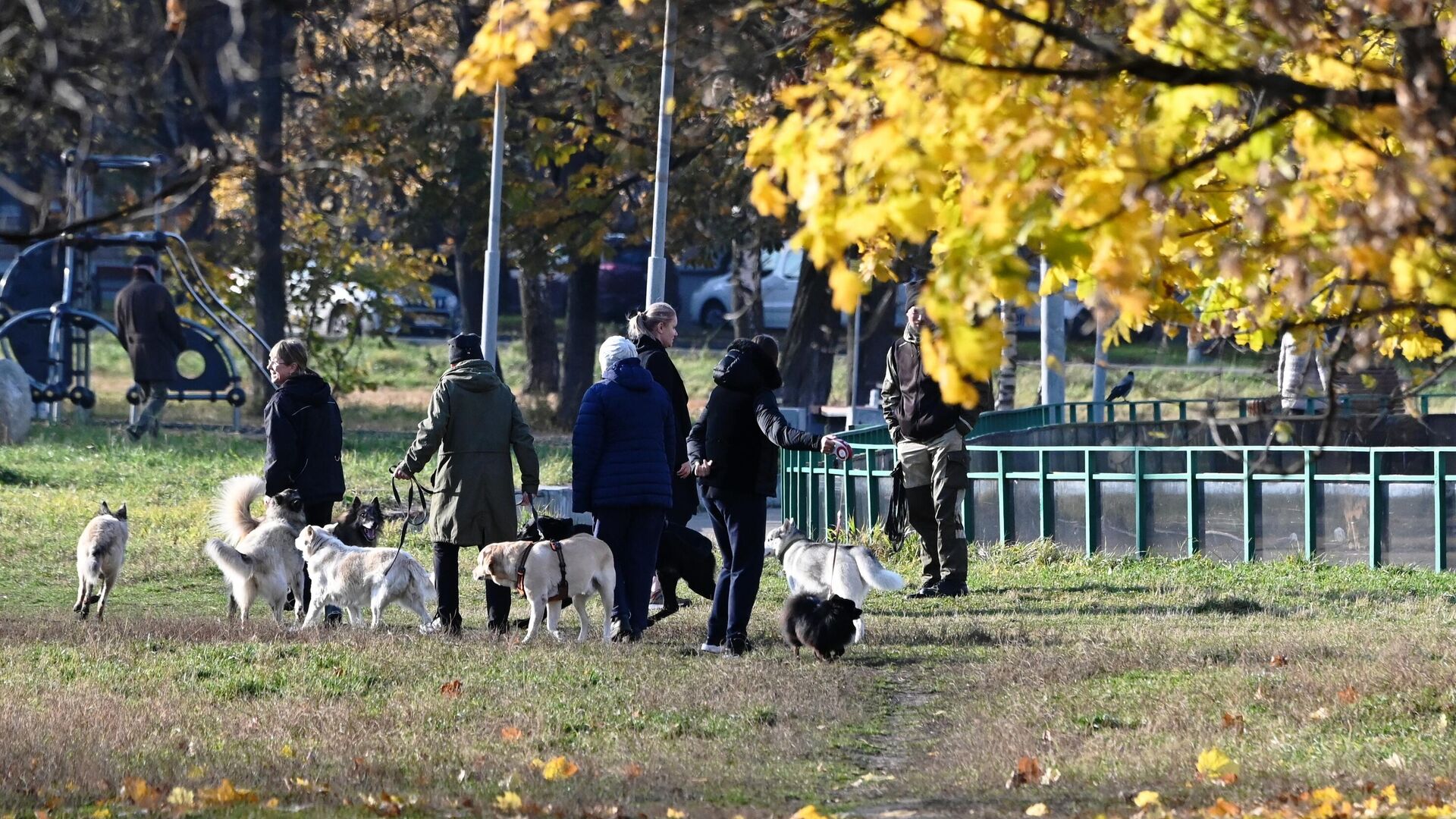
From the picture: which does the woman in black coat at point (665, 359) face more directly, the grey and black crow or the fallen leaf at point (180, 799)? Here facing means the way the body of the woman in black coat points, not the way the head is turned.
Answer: the grey and black crow

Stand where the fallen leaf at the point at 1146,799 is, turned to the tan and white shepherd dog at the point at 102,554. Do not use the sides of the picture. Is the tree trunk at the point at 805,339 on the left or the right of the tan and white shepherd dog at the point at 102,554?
right

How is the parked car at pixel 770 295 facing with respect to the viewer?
to the viewer's left

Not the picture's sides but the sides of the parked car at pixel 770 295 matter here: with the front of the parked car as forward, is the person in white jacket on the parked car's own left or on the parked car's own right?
on the parked car's own left

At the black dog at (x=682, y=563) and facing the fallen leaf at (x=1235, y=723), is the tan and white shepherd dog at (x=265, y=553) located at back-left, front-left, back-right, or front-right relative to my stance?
back-right

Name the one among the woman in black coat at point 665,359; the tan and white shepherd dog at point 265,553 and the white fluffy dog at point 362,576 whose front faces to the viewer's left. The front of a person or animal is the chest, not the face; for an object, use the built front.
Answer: the white fluffy dog

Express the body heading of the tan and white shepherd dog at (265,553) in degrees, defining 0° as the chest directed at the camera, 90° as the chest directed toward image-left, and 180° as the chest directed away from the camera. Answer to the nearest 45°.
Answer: approximately 225°

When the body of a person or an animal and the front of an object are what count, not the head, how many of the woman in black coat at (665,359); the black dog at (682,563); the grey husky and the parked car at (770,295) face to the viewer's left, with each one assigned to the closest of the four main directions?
3

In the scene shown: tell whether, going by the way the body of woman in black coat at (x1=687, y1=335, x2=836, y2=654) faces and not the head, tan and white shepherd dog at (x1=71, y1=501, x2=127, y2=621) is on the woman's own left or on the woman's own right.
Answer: on the woman's own left

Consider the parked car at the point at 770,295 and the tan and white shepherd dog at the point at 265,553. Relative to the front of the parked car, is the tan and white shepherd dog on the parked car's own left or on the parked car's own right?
on the parked car's own left

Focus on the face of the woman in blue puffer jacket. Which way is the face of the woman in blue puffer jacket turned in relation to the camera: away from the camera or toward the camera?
away from the camera

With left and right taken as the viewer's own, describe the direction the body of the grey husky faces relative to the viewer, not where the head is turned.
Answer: facing to the left of the viewer
